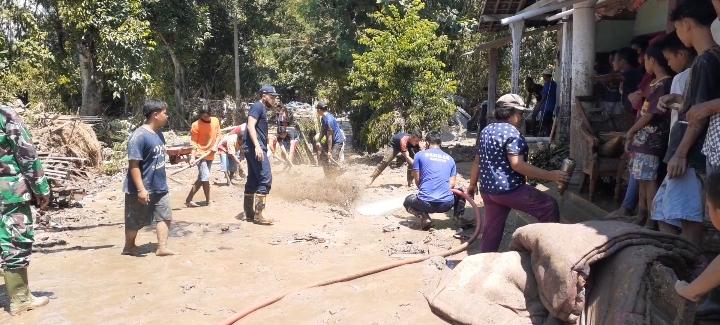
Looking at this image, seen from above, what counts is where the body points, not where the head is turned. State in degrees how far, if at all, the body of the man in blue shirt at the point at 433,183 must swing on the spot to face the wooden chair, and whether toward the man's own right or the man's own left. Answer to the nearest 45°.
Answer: approximately 90° to the man's own right

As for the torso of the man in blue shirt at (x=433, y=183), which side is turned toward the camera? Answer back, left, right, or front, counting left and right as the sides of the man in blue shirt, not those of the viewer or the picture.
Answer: back

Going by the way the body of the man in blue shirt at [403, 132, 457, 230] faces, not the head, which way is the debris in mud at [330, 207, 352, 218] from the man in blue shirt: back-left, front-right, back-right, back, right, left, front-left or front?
front-left

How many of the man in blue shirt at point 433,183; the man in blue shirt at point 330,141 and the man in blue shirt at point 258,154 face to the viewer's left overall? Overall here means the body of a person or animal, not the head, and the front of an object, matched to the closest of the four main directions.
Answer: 1

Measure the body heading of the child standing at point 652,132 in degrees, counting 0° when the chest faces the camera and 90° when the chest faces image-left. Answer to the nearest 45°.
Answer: approximately 90°

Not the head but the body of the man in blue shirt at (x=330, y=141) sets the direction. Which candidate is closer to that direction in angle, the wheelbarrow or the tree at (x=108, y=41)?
the wheelbarrow

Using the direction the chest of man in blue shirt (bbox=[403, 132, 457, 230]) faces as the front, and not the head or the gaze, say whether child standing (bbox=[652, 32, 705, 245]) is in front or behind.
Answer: behind

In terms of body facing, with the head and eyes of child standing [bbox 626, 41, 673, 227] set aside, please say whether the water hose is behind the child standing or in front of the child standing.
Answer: in front

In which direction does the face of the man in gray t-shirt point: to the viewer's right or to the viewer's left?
to the viewer's right

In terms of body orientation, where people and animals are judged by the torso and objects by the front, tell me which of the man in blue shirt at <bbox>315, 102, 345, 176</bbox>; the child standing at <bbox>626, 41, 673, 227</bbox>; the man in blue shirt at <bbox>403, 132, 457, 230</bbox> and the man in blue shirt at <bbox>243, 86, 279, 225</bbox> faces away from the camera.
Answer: the man in blue shirt at <bbox>403, 132, 457, 230</bbox>
